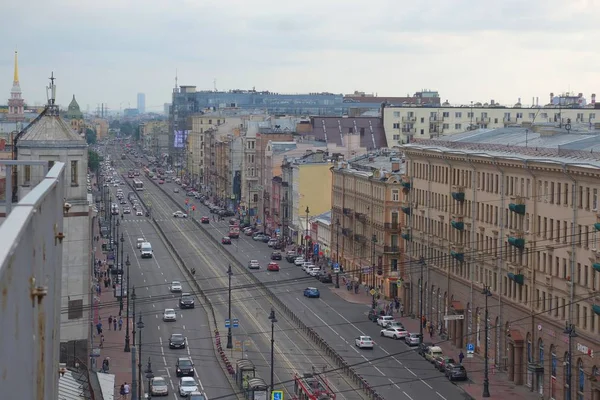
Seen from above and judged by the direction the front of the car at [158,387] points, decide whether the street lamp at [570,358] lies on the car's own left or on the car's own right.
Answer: on the car's own left

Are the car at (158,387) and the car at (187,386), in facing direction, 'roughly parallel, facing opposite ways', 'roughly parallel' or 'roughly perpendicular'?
roughly parallel

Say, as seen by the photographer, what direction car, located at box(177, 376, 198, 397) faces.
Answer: facing the viewer

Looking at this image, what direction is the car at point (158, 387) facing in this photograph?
toward the camera

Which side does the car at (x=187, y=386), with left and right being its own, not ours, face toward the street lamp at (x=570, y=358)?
left

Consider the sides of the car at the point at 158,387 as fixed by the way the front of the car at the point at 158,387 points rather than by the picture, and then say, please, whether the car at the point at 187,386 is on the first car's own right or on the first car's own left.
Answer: on the first car's own left

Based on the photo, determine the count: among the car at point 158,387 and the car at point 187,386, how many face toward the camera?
2

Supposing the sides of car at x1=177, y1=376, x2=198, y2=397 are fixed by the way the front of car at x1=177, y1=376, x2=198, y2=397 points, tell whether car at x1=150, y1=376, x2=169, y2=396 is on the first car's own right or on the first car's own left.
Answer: on the first car's own right
